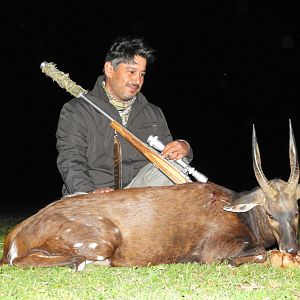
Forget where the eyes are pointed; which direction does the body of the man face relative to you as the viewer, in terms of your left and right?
facing the viewer and to the right of the viewer

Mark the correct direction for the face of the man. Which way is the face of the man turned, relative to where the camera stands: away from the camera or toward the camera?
toward the camera

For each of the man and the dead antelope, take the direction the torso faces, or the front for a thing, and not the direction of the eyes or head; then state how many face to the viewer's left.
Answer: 0

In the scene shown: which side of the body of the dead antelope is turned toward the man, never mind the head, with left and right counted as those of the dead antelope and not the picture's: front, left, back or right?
left

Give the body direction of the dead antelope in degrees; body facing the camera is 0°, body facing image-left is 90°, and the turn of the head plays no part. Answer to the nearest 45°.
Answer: approximately 270°
